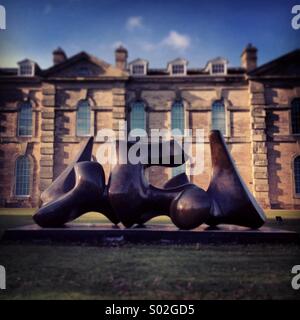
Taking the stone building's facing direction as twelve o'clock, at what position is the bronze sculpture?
The bronze sculpture is roughly at 12 o'clock from the stone building.

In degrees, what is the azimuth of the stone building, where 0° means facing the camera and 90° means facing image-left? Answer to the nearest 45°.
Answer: approximately 0°
